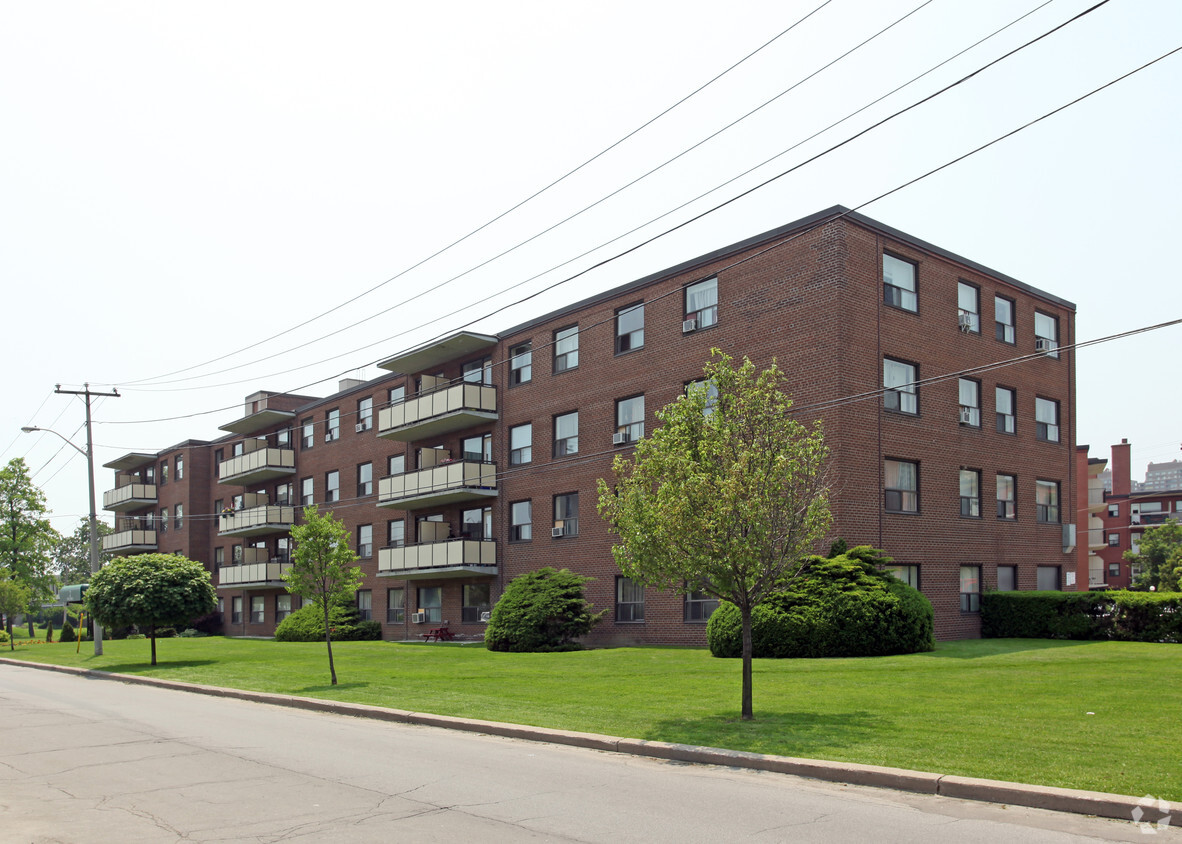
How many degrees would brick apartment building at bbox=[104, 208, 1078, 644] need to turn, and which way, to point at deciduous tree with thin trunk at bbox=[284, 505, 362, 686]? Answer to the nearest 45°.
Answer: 0° — it already faces it

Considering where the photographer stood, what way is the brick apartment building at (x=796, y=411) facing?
facing the viewer and to the left of the viewer

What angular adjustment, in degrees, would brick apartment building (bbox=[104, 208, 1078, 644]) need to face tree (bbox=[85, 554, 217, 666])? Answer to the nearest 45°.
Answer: approximately 45° to its right

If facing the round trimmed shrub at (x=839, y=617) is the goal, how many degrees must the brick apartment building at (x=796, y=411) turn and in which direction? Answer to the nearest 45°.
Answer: approximately 45° to its left

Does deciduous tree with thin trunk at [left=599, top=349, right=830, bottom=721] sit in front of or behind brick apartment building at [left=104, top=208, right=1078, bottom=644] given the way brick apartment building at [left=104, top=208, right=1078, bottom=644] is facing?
in front

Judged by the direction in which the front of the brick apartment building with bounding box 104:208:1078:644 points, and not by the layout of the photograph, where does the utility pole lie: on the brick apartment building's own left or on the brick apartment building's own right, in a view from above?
on the brick apartment building's own right

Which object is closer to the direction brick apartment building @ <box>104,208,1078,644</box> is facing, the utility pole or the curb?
the curb
